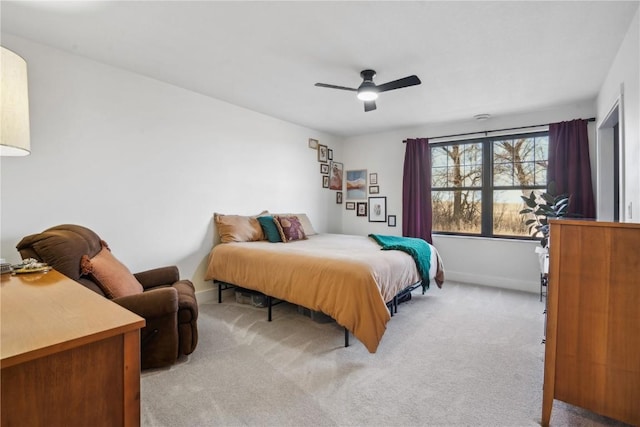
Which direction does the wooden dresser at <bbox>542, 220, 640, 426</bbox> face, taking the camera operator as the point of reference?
facing to the left of the viewer

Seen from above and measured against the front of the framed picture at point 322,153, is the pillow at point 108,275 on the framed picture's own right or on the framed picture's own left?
on the framed picture's own right

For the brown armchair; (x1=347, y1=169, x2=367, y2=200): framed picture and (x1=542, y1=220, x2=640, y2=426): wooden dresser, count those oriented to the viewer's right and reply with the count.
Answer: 1

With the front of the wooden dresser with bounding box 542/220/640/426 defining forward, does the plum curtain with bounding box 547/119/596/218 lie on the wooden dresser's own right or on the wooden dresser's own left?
on the wooden dresser's own right

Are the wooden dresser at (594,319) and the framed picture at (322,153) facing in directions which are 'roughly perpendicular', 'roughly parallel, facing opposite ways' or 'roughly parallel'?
roughly parallel, facing opposite ways

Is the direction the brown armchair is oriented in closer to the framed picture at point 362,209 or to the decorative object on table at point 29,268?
the framed picture

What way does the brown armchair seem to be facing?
to the viewer's right

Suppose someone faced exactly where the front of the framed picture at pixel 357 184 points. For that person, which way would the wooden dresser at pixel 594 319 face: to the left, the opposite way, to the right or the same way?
to the right

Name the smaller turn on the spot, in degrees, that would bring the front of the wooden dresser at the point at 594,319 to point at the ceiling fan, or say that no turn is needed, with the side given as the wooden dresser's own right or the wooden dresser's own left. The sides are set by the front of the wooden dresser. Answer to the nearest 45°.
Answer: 0° — it already faces it

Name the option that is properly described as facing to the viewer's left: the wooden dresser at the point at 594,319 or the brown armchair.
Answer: the wooden dresser

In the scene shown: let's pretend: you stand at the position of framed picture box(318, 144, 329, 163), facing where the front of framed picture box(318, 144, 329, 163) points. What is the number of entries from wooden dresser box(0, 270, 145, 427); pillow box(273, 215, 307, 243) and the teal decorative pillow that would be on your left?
0

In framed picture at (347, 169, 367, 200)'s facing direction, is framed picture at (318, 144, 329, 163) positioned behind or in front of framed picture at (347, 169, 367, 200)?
in front

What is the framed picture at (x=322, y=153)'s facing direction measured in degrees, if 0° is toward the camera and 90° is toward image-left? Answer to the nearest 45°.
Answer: approximately 315°

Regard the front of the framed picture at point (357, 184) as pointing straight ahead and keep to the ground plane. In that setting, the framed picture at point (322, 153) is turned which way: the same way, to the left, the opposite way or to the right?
to the left

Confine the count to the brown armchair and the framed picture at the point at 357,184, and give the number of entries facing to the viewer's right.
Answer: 1

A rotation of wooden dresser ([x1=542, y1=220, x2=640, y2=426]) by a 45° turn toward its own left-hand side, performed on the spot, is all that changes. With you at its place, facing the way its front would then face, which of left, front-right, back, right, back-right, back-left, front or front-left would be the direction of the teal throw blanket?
right
